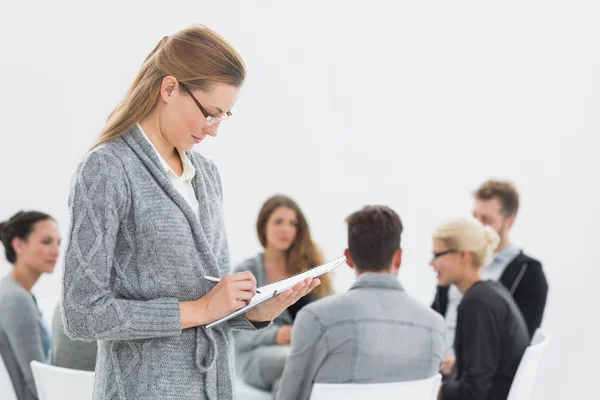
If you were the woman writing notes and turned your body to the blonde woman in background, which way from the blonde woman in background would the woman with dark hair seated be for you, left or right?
left

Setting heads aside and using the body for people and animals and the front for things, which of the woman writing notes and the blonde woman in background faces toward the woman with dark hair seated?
the blonde woman in background

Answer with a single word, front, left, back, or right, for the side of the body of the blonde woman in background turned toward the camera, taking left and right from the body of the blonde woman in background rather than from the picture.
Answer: left

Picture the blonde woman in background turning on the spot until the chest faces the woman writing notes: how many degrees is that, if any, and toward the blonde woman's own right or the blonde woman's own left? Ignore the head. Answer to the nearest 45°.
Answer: approximately 90° to the blonde woman's own left

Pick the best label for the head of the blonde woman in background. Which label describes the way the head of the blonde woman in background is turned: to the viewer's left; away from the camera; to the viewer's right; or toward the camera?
to the viewer's left

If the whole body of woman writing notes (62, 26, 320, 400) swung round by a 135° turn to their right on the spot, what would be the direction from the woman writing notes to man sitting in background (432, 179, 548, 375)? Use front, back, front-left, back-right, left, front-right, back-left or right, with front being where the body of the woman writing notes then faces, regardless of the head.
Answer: back-right

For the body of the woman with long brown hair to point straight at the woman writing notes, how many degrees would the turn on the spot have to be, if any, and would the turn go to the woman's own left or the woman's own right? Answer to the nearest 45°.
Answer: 0° — they already face them

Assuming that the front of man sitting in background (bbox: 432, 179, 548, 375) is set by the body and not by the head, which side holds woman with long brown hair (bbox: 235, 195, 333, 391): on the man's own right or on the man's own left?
on the man's own right

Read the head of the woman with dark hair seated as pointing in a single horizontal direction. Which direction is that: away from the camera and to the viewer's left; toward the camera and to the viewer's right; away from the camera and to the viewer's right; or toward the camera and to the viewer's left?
toward the camera and to the viewer's right

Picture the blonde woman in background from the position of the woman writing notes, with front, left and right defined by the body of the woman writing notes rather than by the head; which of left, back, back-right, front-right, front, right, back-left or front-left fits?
left

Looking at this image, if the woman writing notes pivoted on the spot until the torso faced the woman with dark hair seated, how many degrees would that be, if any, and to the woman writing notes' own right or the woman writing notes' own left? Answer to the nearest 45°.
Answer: approximately 135° to the woman writing notes' own left

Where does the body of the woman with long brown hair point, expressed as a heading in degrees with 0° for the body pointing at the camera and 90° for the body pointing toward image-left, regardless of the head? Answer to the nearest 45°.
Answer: approximately 0°

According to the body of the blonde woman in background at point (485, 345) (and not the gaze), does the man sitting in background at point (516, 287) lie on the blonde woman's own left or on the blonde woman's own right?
on the blonde woman's own right
